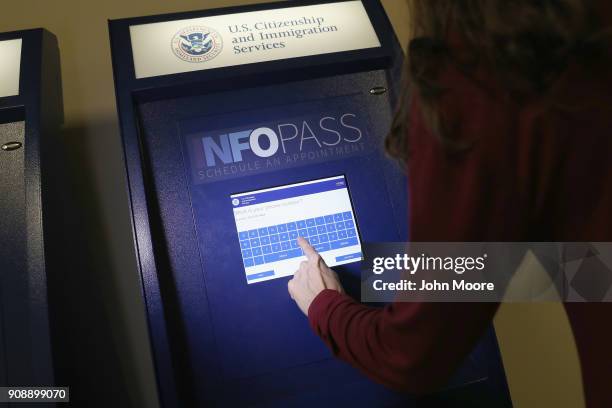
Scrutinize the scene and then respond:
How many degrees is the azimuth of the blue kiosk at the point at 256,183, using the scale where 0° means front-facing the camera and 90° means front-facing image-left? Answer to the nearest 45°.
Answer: approximately 0°

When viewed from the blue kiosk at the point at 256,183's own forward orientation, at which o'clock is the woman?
The woman is roughly at 11 o'clock from the blue kiosk.

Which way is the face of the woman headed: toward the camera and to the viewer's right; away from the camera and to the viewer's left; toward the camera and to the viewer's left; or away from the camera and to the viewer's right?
away from the camera and to the viewer's left
